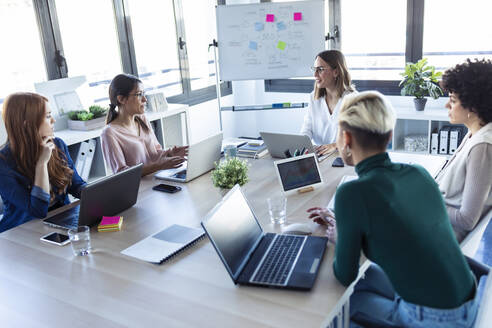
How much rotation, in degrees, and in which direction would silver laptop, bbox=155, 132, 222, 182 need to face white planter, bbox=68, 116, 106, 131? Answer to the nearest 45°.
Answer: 0° — it already faces it

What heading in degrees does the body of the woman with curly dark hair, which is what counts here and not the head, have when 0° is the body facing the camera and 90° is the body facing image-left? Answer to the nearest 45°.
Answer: approximately 90°

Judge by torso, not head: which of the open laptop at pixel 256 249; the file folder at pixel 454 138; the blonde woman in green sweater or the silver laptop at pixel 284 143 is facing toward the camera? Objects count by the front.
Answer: the file folder

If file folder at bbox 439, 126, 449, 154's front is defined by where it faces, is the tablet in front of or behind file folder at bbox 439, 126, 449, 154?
in front

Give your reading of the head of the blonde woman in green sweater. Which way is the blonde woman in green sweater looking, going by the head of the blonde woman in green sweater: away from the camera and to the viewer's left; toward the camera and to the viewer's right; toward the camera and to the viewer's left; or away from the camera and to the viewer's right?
away from the camera and to the viewer's left

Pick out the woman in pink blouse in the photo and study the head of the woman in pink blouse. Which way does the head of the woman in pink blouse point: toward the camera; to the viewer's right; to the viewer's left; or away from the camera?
to the viewer's right

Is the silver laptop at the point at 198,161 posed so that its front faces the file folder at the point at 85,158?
yes

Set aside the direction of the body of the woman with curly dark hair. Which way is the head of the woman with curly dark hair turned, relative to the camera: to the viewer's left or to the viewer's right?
to the viewer's left

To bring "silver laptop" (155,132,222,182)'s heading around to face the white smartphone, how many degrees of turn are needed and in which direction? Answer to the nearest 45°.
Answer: approximately 90° to its left

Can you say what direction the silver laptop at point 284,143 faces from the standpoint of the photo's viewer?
facing away from the viewer and to the right of the viewer

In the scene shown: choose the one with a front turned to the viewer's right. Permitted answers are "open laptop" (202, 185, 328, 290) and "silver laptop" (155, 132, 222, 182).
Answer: the open laptop

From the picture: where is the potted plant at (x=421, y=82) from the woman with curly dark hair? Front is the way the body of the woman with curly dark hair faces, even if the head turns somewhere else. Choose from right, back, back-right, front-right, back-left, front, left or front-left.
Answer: right

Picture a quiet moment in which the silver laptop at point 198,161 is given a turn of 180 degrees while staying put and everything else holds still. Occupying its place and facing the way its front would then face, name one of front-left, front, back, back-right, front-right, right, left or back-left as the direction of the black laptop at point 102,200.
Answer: right

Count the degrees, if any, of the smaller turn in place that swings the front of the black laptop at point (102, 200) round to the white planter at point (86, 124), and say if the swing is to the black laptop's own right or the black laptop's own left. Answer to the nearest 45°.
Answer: approximately 45° to the black laptop's own right

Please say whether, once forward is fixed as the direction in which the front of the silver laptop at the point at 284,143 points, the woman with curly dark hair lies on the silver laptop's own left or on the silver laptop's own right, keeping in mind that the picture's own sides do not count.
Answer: on the silver laptop's own right

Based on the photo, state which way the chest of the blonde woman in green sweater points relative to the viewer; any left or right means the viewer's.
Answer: facing away from the viewer and to the left of the viewer

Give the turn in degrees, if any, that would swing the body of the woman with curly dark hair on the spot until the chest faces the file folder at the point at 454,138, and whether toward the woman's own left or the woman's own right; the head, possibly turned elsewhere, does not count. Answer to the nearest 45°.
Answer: approximately 90° to the woman's own right
